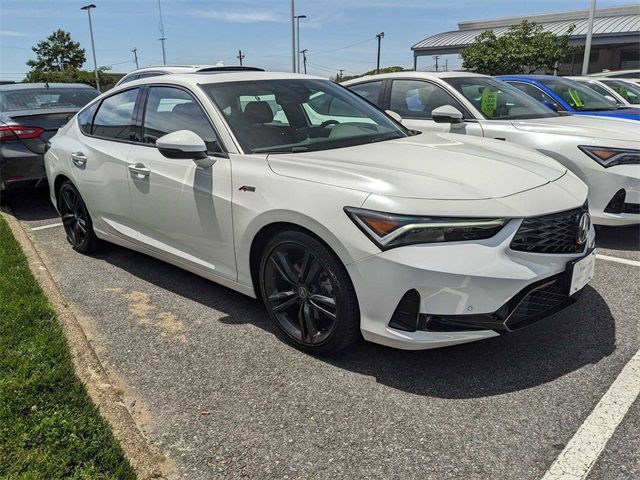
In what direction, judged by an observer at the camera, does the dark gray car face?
facing away from the viewer and to the left of the viewer

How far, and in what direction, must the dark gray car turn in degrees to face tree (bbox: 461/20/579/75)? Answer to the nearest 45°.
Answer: approximately 90° to its right

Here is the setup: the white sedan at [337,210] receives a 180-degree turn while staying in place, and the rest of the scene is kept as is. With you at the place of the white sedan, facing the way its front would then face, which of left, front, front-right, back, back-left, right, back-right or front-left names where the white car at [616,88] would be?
right

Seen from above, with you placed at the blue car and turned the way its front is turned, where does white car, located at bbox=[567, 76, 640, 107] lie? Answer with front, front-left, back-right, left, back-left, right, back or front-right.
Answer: back-left

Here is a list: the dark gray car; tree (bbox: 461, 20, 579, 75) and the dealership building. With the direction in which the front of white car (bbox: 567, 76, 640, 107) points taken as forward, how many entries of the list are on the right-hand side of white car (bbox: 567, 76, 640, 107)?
1

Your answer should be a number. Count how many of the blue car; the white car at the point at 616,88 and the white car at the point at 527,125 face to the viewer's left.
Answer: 0

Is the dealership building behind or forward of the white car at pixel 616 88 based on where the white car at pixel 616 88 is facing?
behind

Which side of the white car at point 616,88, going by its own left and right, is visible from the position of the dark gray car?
right

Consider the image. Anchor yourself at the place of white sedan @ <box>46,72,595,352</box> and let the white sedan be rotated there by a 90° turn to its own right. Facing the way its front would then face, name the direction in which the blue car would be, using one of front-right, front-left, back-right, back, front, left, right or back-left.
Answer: back

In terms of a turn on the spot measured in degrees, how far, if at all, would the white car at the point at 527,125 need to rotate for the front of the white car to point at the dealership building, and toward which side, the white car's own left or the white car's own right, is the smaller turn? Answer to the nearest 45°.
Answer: approximately 135° to the white car's own left

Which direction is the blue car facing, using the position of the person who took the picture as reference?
facing the viewer and to the right of the viewer

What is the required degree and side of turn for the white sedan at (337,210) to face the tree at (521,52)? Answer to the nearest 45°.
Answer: approximately 135° to its left

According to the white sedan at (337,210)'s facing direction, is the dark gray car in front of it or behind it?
behind
